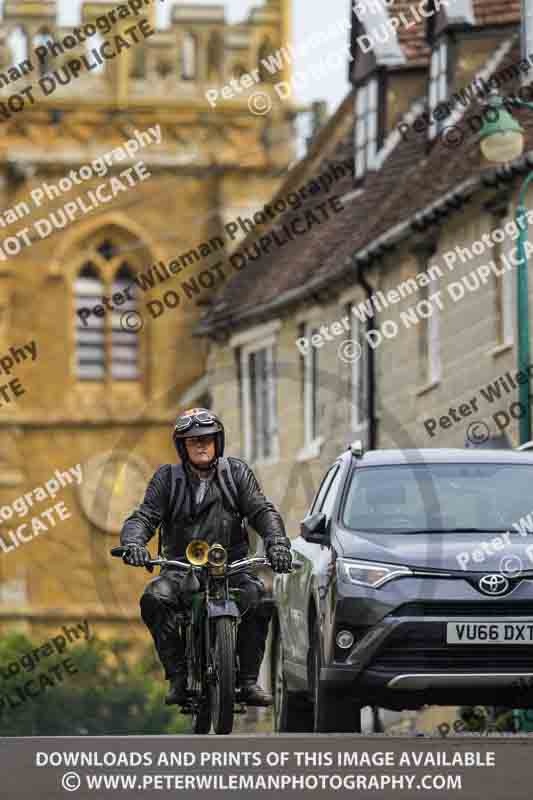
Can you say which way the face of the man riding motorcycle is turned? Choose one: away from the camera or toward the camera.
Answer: toward the camera

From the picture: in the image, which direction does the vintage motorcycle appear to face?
toward the camera

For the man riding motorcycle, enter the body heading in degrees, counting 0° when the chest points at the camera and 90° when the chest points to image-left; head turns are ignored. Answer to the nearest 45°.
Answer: approximately 0°
